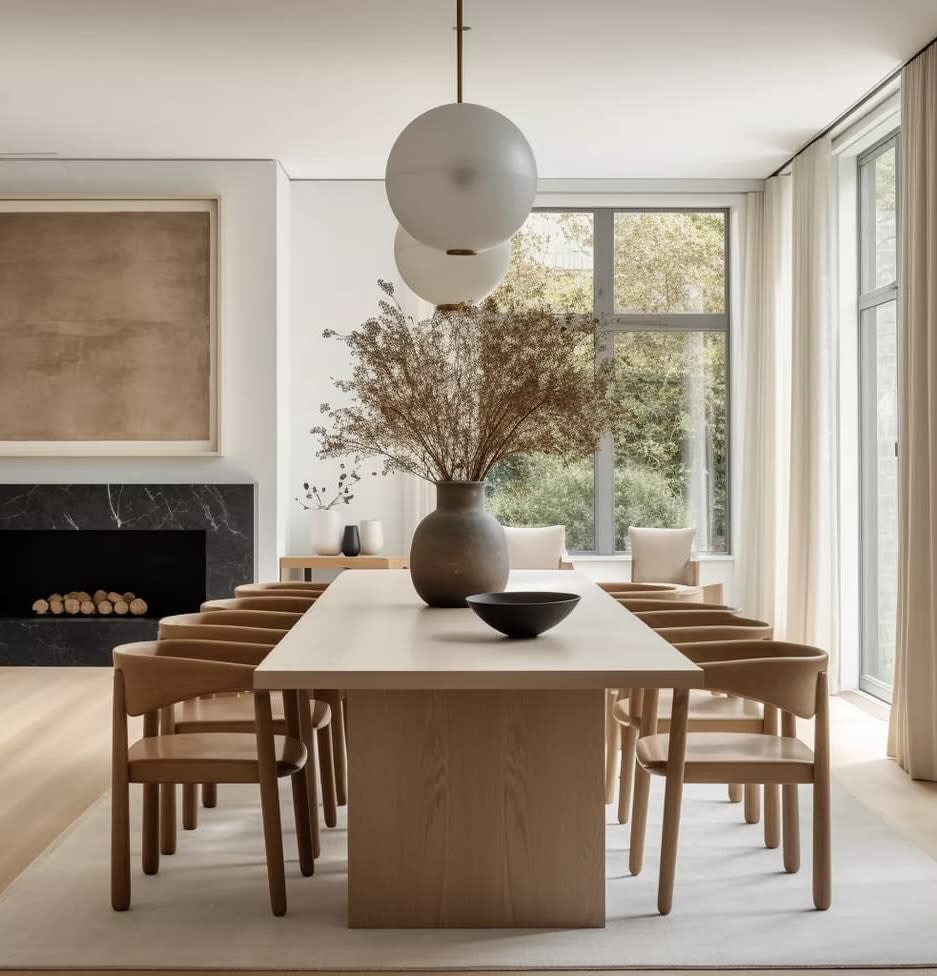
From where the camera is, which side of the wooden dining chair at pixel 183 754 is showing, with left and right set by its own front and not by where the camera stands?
right

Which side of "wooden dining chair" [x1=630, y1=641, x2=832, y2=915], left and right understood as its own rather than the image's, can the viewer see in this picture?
left

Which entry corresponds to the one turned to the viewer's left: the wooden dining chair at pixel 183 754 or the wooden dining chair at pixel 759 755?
the wooden dining chair at pixel 759 755

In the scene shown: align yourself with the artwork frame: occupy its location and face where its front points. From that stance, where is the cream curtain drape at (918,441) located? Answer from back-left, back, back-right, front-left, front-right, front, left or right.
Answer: front-left

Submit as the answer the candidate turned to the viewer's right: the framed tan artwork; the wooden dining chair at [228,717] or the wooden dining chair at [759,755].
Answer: the wooden dining chair at [228,717]

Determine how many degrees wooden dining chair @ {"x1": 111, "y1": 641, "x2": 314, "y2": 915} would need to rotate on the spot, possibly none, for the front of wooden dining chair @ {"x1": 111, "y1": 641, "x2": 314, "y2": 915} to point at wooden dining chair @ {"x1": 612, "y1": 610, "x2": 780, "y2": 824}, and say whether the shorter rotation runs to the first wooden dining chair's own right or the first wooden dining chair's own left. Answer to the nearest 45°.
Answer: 0° — it already faces it

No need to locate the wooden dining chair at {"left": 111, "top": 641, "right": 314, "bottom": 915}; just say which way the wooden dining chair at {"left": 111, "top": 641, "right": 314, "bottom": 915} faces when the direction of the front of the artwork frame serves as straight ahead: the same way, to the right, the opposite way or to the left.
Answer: to the left

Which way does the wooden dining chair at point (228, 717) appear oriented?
to the viewer's right

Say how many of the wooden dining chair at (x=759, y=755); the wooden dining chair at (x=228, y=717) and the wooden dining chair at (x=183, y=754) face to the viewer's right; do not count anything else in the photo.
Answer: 2

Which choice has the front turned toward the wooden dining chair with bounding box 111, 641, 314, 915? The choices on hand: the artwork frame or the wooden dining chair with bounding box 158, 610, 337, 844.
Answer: the artwork frame

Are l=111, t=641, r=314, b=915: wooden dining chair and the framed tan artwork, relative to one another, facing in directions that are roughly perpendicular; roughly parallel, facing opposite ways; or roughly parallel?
roughly perpendicular

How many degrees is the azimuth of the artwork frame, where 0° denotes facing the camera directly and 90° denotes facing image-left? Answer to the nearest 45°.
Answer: approximately 0°
